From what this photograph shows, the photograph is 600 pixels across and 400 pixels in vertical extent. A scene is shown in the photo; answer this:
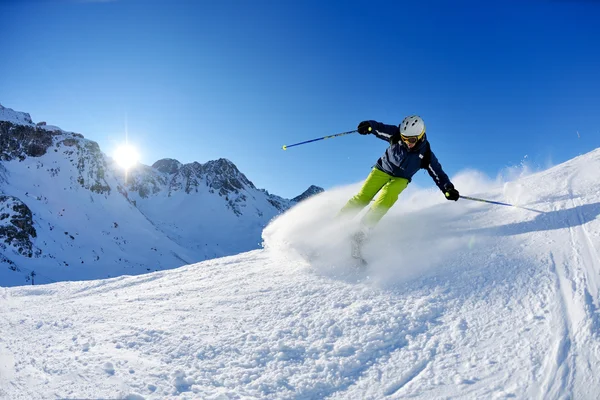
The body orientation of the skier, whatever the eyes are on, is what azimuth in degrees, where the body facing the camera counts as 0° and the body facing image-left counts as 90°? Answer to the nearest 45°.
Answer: approximately 0°
